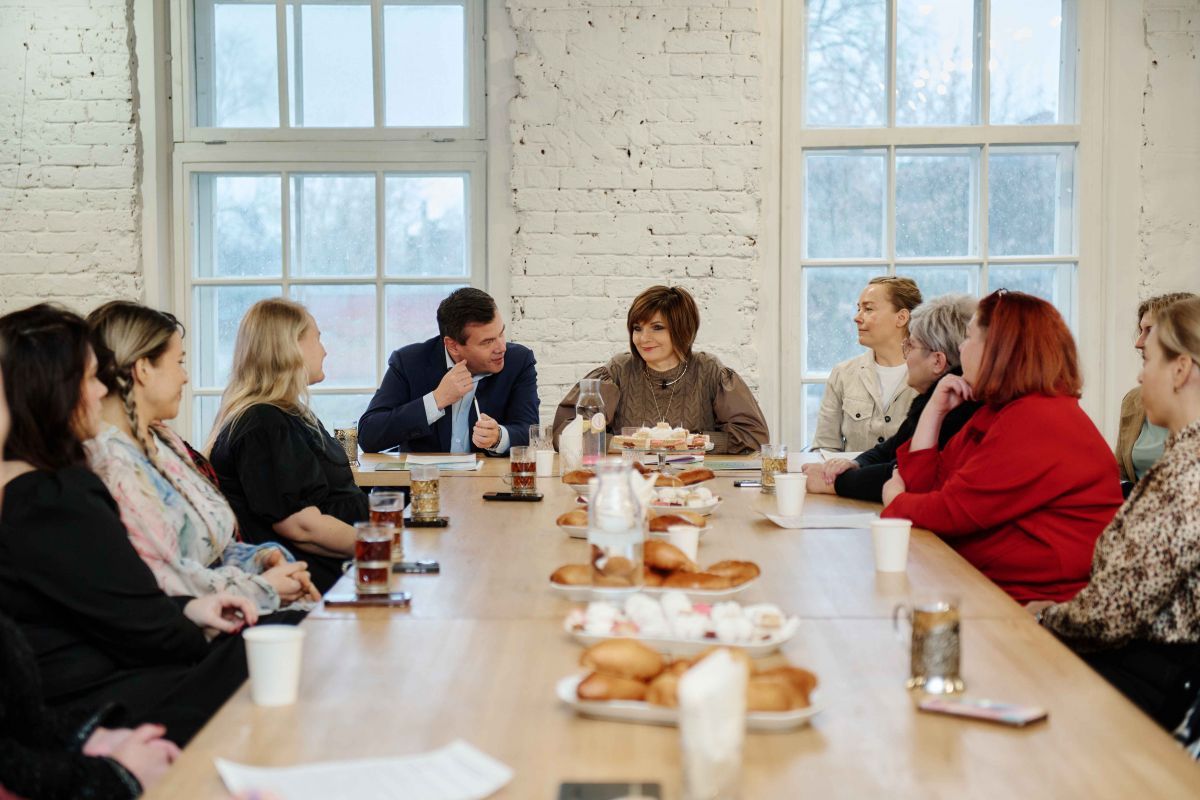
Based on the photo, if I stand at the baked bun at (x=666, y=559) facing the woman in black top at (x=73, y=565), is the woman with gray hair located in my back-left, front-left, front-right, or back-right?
back-right

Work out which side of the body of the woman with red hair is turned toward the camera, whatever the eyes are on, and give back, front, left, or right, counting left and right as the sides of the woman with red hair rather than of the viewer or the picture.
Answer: left

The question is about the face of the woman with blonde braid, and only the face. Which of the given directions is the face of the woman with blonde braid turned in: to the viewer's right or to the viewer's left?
to the viewer's right

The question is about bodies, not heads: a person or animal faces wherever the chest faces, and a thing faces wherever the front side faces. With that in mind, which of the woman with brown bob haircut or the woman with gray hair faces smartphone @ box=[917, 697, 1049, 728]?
the woman with brown bob haircut

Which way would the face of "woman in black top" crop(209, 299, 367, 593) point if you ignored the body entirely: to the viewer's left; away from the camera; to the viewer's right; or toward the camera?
to the viewer's right

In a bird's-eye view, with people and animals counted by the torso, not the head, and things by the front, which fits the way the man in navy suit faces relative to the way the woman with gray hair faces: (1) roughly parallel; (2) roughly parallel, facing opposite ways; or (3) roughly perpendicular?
roughly perpendicular

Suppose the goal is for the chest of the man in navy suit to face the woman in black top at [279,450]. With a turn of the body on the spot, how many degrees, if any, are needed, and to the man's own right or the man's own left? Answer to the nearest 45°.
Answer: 0° — they already face them

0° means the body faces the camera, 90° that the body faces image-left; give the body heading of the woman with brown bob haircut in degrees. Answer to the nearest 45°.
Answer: approximately 0°

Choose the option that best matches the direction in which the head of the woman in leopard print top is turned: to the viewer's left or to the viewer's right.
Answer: to the viewer's left

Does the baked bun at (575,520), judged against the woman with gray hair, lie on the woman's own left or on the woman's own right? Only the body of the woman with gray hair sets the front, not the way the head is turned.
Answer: on the woman's own left

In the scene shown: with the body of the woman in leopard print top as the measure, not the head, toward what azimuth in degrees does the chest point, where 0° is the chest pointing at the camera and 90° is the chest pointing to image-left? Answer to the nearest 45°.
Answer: approximately 90°

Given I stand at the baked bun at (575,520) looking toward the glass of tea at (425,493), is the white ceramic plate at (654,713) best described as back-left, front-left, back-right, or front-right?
back-left
